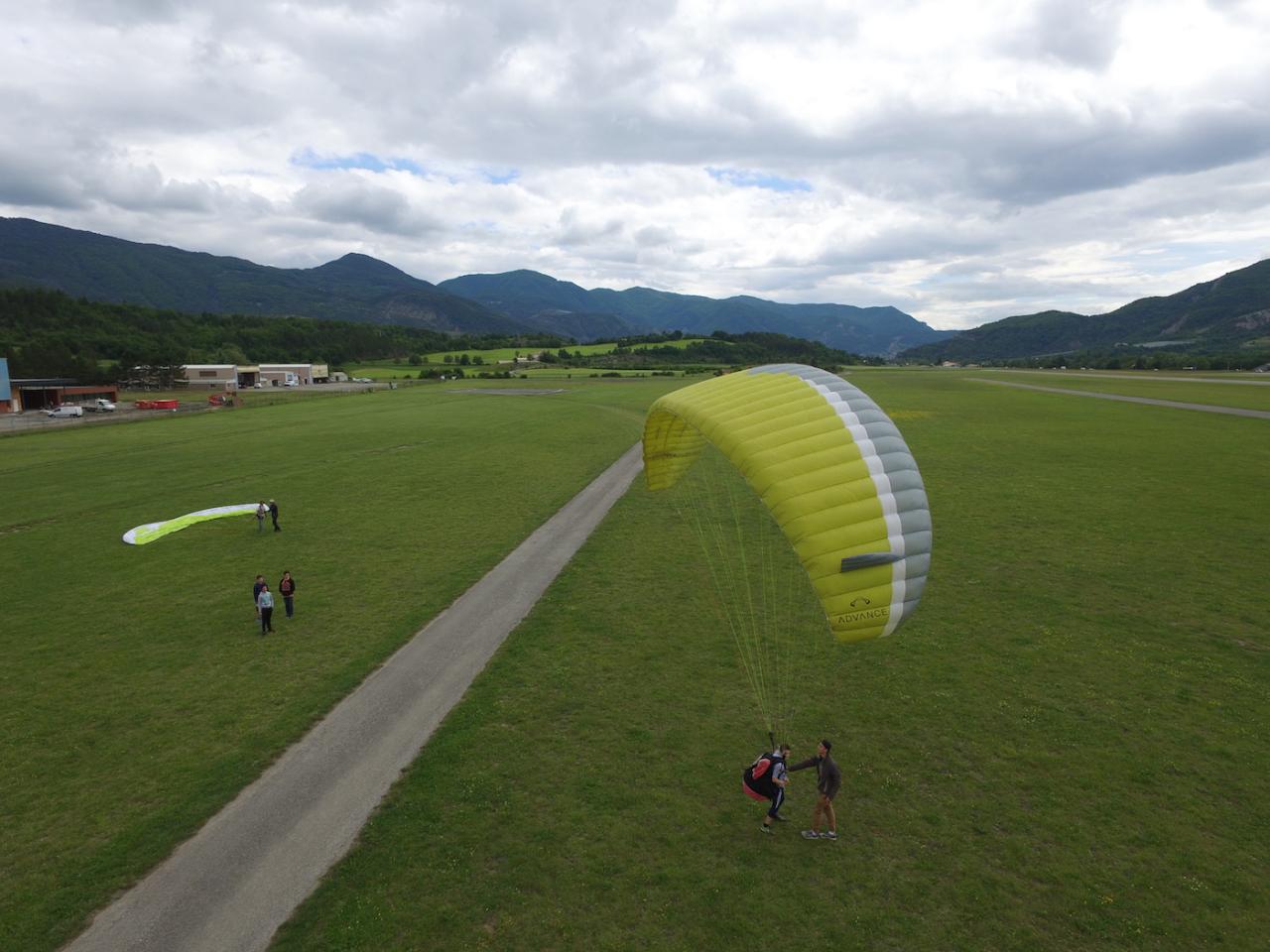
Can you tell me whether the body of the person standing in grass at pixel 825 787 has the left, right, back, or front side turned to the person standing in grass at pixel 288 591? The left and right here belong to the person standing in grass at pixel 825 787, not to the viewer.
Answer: front

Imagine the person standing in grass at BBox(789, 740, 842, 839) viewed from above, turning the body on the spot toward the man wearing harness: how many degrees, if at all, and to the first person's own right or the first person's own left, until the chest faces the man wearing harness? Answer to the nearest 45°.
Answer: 0° — they already face them

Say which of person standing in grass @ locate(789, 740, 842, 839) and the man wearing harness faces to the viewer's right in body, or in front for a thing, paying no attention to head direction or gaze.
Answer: the man wearing harness

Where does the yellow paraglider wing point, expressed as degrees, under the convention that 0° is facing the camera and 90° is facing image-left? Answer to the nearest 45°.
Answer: approximately 225°

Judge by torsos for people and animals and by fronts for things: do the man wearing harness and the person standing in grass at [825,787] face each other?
yes

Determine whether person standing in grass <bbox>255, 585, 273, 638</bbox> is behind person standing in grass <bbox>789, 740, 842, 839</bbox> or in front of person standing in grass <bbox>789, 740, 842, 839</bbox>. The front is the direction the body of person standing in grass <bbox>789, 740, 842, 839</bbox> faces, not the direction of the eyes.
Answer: in front

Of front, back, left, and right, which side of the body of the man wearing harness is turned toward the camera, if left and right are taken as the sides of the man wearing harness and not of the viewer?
right

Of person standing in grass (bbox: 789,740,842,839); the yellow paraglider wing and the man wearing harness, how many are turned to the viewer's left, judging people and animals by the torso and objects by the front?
1

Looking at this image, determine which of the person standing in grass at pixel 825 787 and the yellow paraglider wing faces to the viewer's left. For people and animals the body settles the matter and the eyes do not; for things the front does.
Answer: the person standing in grass

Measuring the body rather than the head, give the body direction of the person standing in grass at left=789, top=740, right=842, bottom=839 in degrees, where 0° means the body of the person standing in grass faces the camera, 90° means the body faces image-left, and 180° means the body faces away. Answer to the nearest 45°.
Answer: approximately 90°
